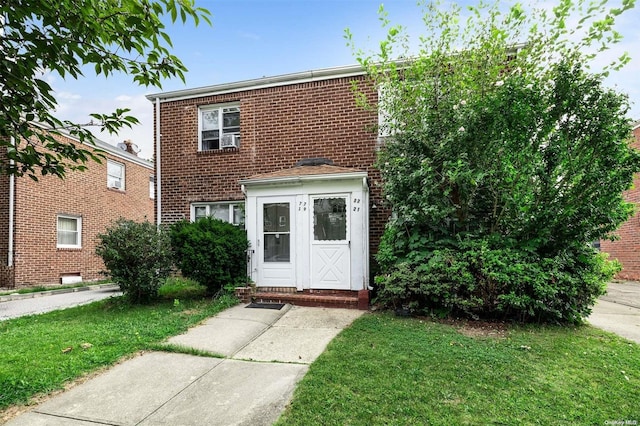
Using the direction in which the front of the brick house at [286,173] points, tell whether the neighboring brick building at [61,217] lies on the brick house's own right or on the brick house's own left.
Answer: on the brick house's own right

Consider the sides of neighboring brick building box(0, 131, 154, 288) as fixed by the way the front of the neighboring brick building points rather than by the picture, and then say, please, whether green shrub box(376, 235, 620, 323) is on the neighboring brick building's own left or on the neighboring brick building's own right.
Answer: on the neighboring brick building's own left

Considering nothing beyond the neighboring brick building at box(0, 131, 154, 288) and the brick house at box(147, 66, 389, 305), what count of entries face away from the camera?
0

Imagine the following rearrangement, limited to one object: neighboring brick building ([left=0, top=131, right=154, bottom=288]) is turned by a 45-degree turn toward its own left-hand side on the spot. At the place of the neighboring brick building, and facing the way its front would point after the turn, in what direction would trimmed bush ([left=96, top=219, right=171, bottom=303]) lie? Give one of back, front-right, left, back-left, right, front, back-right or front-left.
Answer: front

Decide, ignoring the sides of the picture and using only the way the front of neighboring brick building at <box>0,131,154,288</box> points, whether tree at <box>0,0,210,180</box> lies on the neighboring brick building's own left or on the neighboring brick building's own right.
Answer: on the neighboring brick building's own left

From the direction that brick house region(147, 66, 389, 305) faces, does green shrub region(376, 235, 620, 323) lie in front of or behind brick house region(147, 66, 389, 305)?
in front

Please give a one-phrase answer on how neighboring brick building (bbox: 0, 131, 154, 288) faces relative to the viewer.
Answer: facing the viewer and to the left of the viewer

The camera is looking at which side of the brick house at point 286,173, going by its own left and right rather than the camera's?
front

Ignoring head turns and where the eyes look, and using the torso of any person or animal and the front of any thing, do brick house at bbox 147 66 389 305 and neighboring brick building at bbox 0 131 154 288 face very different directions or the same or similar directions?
same or similar directions

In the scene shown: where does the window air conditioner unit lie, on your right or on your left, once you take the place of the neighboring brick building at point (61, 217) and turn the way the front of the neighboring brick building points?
on your left
